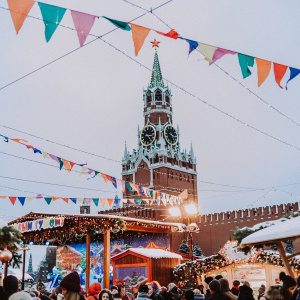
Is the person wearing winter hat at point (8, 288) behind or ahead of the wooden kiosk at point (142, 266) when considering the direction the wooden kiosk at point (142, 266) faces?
ahead

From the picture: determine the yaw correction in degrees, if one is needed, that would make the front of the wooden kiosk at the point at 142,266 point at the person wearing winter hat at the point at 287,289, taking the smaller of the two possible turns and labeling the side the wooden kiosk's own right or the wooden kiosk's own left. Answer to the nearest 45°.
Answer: approximately 45° to the wooden kiosk's own left

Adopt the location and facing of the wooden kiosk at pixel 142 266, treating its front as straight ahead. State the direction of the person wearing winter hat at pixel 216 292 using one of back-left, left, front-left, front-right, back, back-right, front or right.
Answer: front-left

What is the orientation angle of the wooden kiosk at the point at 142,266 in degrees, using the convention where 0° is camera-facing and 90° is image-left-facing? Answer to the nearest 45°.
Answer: approximately 45°

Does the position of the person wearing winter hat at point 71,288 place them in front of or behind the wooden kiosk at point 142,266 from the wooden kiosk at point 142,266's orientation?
in front

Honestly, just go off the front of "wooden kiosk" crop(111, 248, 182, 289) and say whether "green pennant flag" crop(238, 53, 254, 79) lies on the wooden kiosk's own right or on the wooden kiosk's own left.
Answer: on the wooden kiosk's own left

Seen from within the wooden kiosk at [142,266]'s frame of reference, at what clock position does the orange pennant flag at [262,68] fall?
The orange pennant flag is roughly at 10 o'clock from the wooden kiosk.

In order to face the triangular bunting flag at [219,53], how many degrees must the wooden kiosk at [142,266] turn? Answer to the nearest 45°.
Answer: approximately 45° to its left

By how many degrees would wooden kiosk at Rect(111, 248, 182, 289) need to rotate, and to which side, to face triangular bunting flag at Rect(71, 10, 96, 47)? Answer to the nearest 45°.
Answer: approximately 45° to its left

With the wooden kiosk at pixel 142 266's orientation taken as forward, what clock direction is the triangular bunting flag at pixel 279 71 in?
The triangular bunting flag is roughly at 10 o'clock from the wooden kiosk.
